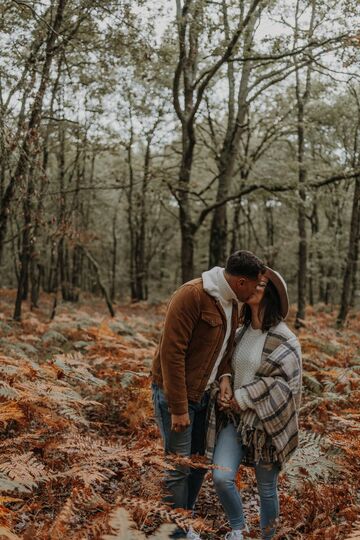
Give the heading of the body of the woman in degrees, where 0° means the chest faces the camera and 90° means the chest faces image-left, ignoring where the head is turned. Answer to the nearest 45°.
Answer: approximately 45°

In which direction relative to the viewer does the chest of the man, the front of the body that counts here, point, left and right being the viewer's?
facing the viewer and to the right of the viewer

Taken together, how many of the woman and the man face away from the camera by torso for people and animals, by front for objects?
0

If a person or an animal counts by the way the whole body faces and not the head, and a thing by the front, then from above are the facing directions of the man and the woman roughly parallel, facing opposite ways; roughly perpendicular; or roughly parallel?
roughly perpendicular
